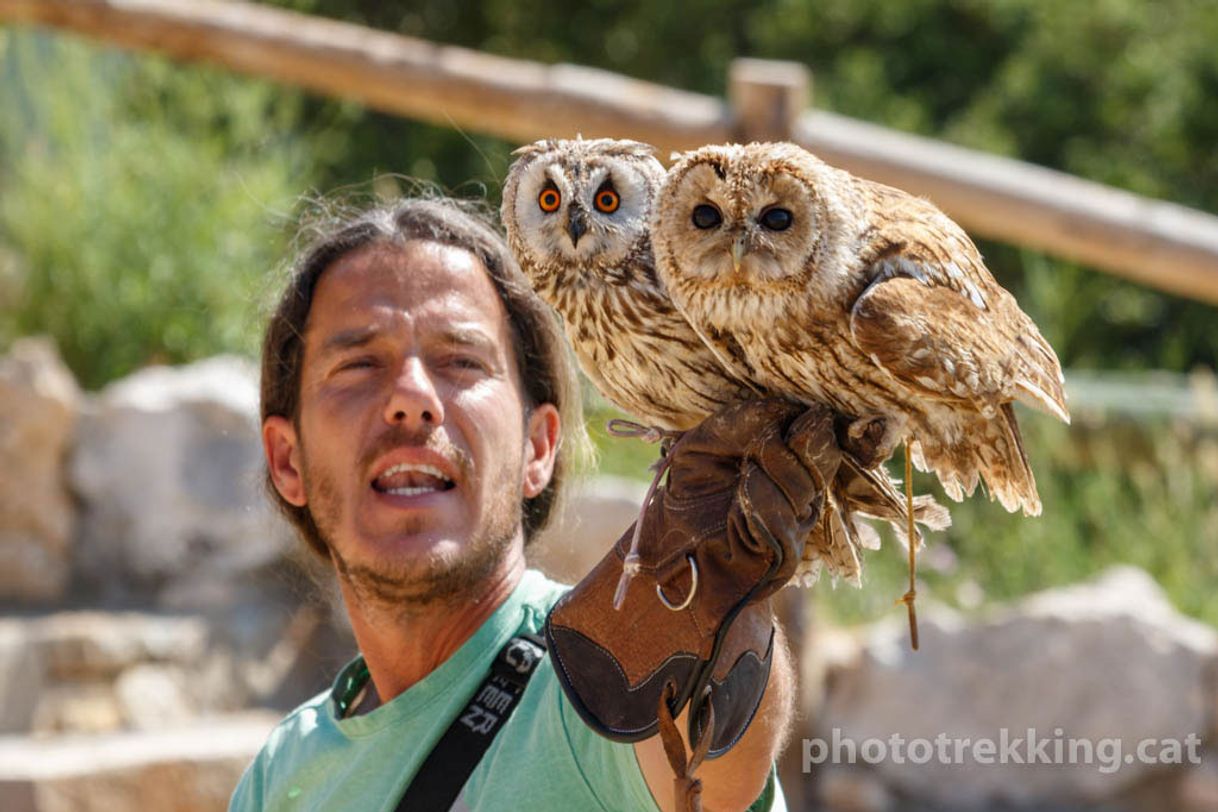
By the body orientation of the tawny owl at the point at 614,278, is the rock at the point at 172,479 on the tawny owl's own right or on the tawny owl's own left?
on the tawny owl's own right

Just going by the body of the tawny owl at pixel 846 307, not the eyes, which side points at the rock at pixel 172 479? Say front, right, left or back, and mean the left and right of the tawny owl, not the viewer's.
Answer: right

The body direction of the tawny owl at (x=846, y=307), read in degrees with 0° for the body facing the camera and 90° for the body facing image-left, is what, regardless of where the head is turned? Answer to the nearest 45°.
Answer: approximately 45°
